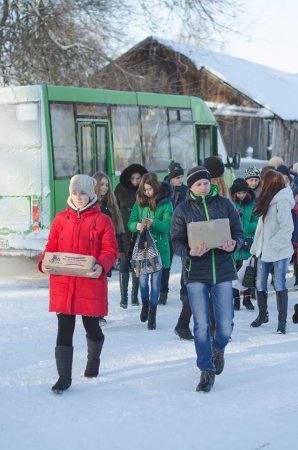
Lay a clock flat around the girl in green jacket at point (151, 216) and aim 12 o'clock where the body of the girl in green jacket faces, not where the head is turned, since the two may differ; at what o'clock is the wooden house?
The wooden house is roughly at 5 o'clock from the girl in green jacket.

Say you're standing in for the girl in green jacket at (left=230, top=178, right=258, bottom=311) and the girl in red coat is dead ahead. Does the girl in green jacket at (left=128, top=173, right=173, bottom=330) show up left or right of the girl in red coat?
right

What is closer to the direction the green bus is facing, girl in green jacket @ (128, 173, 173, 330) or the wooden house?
the wooden house

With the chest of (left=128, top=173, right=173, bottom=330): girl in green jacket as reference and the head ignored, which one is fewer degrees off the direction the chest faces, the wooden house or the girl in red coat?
the girl in red coat

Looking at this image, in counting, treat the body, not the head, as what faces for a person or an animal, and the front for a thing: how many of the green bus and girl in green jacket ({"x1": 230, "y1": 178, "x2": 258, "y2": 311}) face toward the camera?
1

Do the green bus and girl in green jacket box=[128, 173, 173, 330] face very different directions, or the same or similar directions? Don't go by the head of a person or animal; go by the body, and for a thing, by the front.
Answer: very different directions

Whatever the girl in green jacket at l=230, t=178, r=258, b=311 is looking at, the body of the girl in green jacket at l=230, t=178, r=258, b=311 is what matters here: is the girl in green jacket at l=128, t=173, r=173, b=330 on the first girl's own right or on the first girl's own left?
on the first girl's own right

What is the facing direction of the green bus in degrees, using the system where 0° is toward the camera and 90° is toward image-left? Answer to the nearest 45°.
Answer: approximately 225°

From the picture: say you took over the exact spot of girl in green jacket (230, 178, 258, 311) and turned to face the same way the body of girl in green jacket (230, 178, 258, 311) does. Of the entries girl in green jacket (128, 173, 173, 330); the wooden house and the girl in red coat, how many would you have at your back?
1

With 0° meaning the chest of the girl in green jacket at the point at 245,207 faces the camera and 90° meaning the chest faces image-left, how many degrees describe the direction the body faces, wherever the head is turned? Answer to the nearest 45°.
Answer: approximately 0°

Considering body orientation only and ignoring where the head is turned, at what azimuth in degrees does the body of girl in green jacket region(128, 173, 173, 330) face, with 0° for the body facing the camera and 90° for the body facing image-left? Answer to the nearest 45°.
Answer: approximately 45°

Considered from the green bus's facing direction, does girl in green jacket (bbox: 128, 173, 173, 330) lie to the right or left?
on its right
